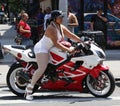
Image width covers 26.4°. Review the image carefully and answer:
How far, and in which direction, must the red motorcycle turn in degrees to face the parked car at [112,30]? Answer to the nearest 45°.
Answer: approximately 90° to its left

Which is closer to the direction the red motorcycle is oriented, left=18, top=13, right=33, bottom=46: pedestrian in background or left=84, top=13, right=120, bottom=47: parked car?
the parked car

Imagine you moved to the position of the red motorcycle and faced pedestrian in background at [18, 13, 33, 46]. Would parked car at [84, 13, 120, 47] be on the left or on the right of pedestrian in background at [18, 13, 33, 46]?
right

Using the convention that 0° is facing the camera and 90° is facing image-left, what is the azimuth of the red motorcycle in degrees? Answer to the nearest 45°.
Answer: approximately 270°

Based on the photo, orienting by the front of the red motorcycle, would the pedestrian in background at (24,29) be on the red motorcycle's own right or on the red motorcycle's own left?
on the red motorcycle's own left
